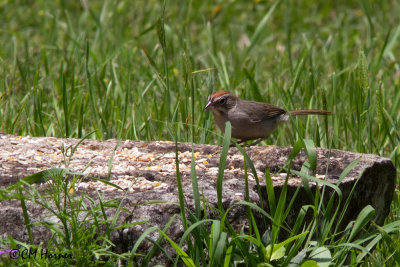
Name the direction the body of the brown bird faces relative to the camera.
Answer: to the viewer's left
